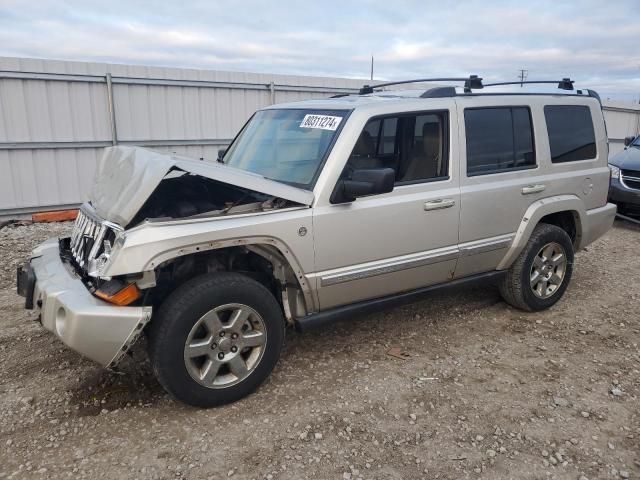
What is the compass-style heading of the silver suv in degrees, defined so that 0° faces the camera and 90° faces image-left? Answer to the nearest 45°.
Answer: approximately 45°

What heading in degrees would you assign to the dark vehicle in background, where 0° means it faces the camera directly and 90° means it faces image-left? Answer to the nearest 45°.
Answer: approximately 45°

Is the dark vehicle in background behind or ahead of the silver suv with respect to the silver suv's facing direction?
behind
